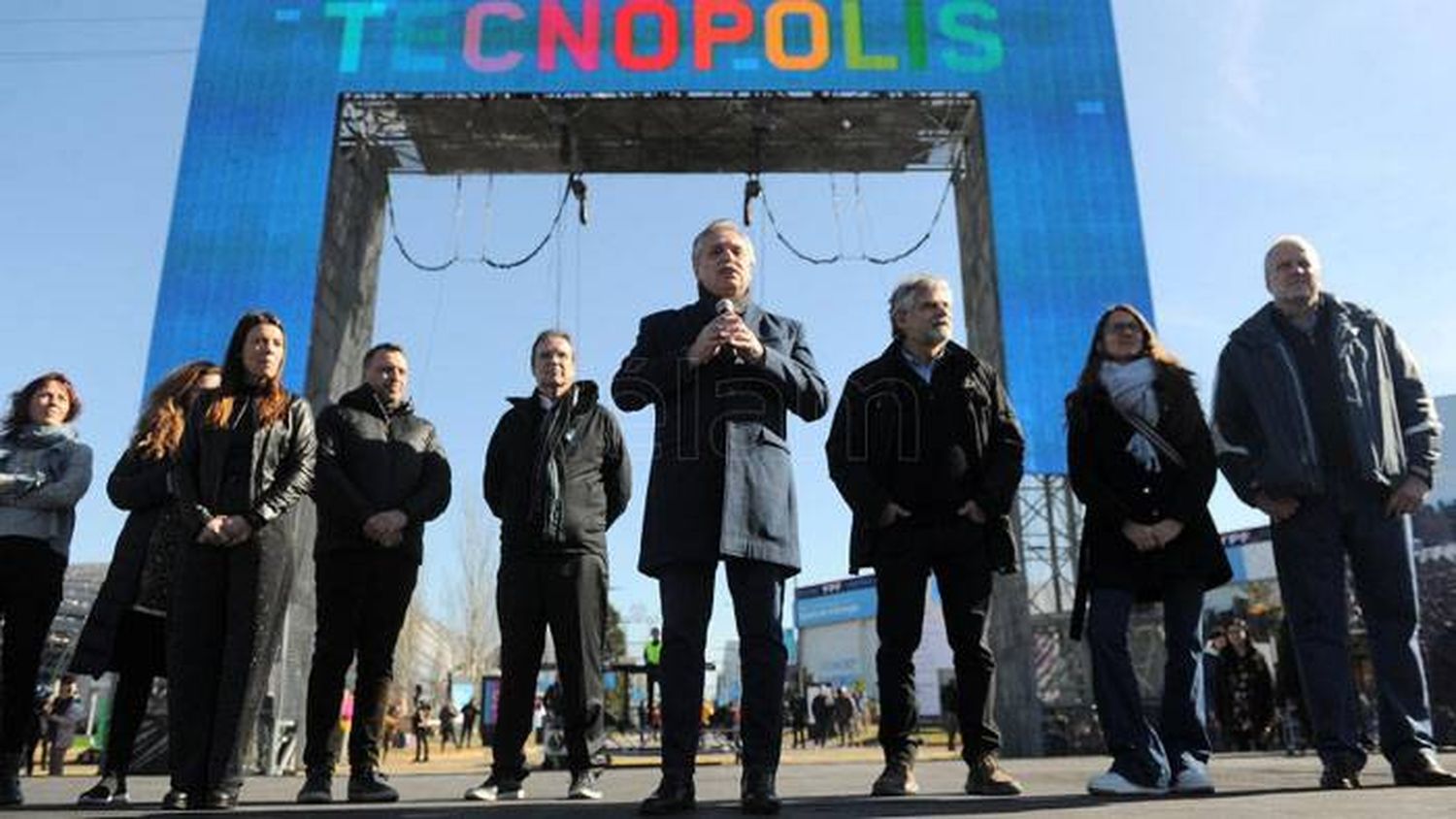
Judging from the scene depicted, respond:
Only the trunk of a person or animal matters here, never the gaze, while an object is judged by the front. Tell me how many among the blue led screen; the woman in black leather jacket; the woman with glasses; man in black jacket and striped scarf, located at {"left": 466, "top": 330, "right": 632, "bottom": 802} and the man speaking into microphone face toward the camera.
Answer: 5

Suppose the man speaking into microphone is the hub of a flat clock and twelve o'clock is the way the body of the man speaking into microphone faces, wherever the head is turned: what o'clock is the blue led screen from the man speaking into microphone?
The blue led screen is roughly at 6 o'clock from the man speaking into microphone.

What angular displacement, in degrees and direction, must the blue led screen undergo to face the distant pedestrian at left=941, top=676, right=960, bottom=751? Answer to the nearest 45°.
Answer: approximately 135° to its left

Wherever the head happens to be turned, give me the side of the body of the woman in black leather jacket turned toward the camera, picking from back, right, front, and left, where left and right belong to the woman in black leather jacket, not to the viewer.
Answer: front

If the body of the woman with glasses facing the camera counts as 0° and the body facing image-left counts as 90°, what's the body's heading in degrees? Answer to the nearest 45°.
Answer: approximately 0°

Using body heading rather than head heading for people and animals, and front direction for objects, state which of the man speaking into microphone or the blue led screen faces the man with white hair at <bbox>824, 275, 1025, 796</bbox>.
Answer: the blue led screen

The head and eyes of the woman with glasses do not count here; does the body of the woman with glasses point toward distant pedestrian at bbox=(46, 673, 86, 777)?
no

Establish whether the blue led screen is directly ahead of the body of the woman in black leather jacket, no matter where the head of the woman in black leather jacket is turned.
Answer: no

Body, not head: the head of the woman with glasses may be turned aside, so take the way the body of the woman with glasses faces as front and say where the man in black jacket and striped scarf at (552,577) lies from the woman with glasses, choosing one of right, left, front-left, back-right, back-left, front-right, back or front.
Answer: right

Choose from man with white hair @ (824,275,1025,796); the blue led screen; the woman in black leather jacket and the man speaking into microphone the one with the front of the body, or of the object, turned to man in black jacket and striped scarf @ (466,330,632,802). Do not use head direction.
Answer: the blue led screen

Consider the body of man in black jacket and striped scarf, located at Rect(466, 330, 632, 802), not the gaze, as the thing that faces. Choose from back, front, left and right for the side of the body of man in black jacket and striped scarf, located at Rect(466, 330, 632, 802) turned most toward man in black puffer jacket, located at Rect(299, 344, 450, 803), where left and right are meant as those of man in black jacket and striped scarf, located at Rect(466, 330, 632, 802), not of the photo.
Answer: right

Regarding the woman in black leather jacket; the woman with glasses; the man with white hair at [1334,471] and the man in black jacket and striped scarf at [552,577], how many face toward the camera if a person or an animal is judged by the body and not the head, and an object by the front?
4

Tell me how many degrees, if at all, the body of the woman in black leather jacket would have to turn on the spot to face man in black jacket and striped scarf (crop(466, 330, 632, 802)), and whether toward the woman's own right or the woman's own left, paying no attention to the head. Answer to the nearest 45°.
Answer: approximately 90° to the woman's own left

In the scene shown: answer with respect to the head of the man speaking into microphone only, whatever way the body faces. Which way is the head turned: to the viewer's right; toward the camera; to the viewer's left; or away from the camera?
toward the camera

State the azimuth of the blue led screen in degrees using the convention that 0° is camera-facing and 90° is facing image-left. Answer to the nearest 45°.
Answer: approximately 0°

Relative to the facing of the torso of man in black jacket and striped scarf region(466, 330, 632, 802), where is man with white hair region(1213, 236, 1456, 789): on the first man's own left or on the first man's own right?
on the first man's own left
